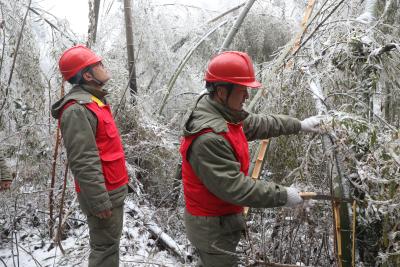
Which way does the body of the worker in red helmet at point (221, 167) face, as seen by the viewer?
to the viewer's right

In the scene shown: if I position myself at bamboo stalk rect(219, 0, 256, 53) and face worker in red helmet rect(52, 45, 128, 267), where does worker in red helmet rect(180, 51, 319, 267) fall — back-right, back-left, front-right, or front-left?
front-left

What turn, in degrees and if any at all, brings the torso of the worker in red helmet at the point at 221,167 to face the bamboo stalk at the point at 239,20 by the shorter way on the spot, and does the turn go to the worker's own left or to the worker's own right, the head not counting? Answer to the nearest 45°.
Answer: approximately 90° to the worker's own left

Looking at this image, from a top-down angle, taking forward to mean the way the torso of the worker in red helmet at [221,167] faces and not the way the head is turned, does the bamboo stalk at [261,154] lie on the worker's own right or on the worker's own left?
on the worker's own left

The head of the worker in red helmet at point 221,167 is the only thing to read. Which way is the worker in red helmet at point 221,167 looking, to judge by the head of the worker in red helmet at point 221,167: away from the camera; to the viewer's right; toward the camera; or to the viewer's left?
to the viewer's right

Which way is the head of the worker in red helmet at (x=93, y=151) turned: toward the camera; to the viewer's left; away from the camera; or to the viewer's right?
to the viewer's right

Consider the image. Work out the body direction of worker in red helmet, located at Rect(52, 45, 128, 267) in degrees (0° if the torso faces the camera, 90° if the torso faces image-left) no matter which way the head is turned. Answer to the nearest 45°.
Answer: approximately 270°

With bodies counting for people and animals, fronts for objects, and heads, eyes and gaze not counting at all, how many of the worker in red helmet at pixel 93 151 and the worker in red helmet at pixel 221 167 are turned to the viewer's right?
2

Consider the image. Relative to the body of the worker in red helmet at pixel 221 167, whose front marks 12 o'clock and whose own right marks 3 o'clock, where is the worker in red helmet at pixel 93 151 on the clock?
the worker in red helmet at pixel 93 151 is roughly at 7 o'clock from the worker in red helmet at pixel 221 167.

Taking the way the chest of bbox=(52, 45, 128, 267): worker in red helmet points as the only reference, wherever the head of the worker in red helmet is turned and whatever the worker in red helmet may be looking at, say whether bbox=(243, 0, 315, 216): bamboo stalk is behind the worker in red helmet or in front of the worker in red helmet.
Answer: in front

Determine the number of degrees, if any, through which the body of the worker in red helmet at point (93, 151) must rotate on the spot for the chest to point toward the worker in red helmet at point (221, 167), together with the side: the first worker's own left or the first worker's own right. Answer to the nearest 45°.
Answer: approximately 45° to the first worker's own right

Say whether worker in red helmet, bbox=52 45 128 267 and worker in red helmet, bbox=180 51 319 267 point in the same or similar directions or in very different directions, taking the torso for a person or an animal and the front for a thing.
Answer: same or similar directions
